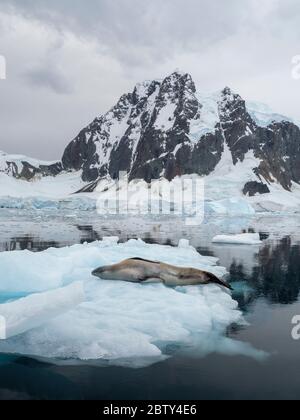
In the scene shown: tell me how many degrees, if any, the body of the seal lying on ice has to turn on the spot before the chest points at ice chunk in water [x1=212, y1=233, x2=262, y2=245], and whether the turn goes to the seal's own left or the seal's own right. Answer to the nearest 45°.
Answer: approximately 90° to the seal's own right

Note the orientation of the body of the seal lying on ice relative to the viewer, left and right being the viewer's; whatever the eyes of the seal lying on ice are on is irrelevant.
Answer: facing to the left of the viewer
